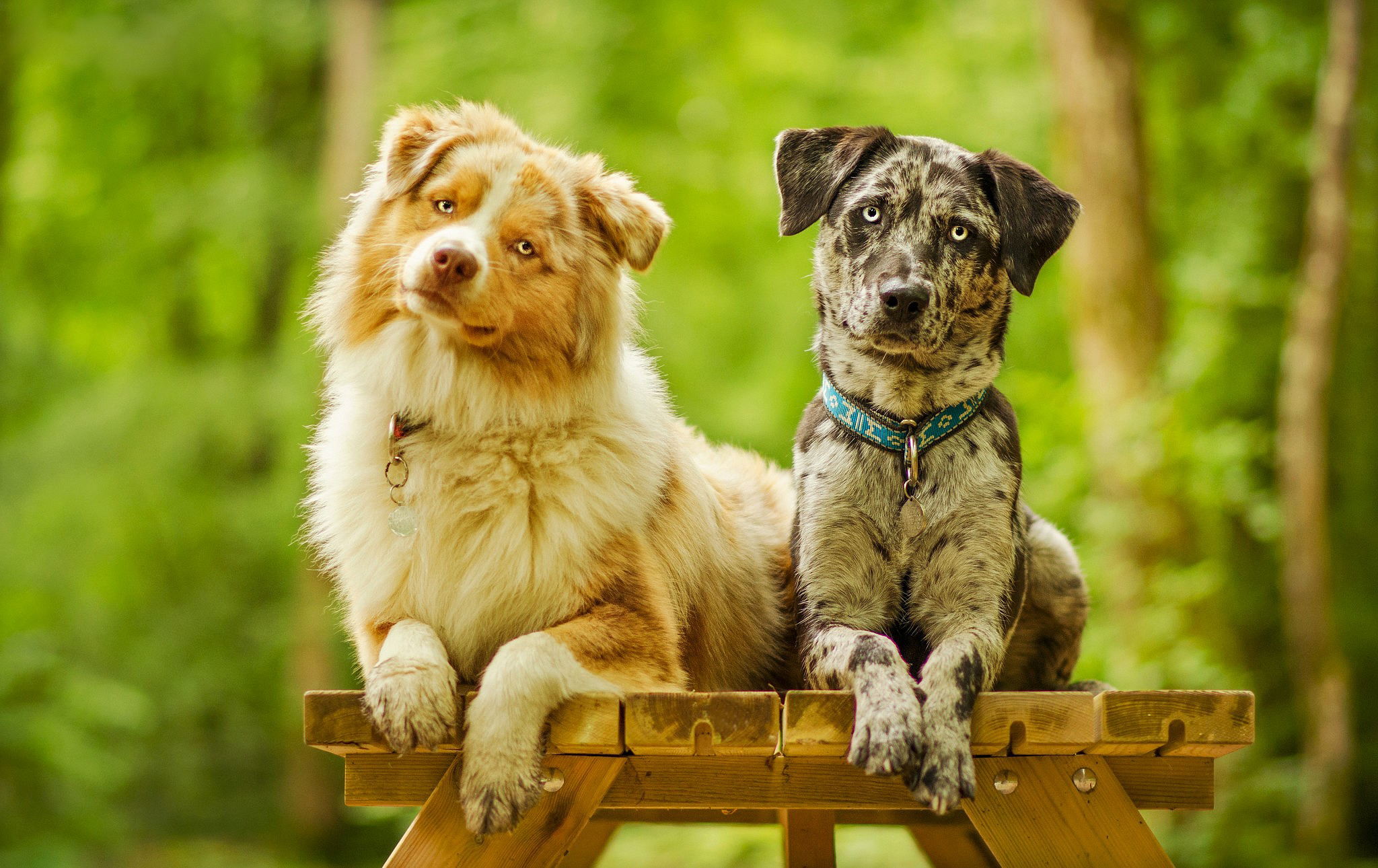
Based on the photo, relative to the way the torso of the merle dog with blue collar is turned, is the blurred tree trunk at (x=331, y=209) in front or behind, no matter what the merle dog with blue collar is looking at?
behind

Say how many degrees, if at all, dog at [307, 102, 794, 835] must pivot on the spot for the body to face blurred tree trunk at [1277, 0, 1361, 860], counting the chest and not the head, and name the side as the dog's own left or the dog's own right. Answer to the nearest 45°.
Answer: approximately 180°

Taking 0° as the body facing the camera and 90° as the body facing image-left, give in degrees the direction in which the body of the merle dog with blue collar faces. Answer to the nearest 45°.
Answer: approximately 0°

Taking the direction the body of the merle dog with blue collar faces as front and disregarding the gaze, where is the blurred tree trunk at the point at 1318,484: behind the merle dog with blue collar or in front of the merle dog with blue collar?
behind

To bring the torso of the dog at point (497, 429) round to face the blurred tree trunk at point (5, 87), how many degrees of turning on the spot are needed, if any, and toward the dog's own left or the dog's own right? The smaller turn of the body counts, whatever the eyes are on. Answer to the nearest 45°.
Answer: approximately 90° to the dog's own right

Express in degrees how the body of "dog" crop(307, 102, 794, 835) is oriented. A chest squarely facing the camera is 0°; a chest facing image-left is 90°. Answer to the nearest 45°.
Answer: approximately 45°

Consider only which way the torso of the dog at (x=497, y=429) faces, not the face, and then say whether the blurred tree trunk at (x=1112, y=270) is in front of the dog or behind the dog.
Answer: behind

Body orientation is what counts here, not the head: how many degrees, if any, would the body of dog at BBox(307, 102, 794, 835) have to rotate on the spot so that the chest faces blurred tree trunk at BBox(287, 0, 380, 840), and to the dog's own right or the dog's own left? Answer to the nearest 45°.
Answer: approximately 135° to the dog's own right

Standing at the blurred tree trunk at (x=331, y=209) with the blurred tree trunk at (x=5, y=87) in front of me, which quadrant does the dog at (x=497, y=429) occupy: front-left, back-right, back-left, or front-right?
back-left

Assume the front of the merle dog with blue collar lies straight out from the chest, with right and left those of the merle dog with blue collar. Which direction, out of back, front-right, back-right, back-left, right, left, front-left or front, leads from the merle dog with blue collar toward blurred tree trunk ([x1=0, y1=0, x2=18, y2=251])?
back-right
